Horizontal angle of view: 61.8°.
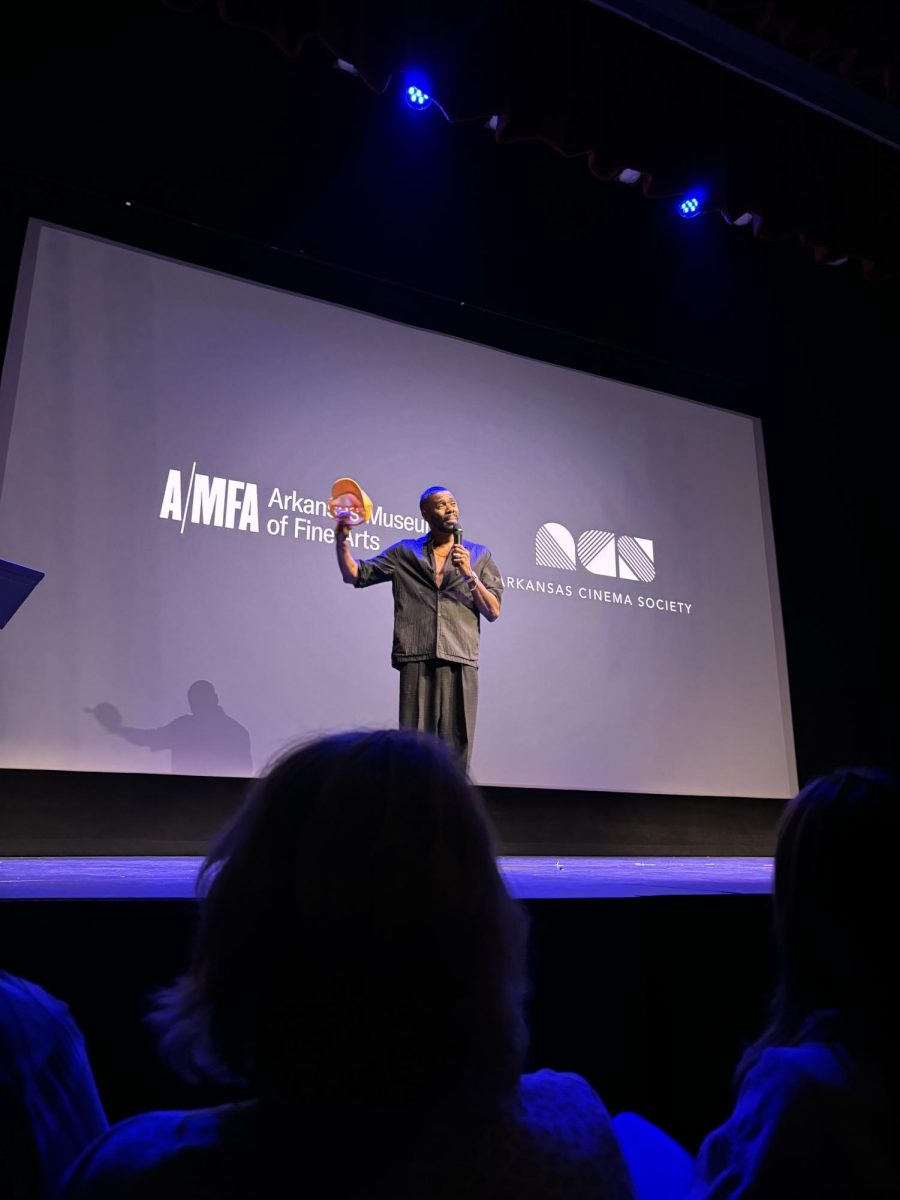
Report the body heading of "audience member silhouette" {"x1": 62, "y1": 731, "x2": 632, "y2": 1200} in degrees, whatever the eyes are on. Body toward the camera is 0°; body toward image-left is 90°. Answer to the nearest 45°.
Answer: approximately 180°

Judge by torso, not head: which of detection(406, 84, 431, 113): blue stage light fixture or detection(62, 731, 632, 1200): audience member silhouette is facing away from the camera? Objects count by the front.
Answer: the audience member silhouette

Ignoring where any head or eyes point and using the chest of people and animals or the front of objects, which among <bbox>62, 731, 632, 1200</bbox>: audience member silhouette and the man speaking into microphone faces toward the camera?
the man speaking into microphone

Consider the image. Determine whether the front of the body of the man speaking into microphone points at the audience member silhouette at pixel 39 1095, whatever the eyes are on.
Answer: yes

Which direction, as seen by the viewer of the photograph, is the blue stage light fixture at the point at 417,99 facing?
facing the viewer

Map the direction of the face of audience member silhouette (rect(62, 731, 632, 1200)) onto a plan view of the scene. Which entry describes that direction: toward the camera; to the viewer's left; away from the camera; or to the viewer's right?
away from the camera

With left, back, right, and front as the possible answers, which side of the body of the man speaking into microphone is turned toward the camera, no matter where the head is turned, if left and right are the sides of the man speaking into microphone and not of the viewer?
front

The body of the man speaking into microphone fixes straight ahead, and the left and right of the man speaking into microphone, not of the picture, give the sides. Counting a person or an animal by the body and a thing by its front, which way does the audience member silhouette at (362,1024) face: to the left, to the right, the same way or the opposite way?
the opposite way

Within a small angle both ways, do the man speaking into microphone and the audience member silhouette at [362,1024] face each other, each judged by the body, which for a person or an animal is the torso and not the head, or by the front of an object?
yes

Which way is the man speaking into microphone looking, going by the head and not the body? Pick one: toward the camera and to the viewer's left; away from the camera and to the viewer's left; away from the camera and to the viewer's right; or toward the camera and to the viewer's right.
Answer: toward the camera and to the viewer's right

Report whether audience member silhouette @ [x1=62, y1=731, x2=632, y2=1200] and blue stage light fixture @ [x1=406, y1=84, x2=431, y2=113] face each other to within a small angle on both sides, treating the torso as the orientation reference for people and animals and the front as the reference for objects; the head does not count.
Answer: yes

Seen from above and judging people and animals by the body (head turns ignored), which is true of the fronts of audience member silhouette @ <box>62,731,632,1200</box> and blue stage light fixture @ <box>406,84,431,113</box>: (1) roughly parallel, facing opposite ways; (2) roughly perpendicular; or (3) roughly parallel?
roughly parallel, facing opposite ways

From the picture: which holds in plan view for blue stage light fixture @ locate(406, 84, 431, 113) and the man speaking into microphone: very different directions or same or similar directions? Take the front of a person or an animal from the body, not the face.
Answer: same or similar directions
